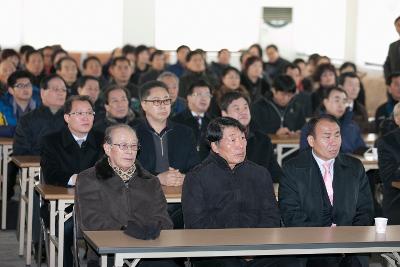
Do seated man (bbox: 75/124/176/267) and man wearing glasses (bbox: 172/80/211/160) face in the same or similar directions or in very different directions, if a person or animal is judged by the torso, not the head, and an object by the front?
same or similar directions

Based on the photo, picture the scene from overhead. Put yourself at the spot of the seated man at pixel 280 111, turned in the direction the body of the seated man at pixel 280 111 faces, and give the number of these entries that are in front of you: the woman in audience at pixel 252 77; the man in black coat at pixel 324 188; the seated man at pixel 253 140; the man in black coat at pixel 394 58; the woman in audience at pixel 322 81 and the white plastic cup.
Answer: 3

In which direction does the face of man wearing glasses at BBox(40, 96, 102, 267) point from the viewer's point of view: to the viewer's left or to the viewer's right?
to the viewer's right

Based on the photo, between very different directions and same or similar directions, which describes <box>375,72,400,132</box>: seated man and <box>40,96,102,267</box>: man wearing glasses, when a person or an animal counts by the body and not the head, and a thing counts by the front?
same or similar directions

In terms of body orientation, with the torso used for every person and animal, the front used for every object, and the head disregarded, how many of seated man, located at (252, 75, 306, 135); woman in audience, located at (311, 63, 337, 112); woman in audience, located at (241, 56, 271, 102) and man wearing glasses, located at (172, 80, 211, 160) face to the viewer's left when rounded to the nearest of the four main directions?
0

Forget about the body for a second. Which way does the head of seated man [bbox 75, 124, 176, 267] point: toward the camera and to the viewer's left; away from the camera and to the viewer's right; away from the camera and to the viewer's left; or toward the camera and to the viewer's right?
toward the camera and to the viewer's right

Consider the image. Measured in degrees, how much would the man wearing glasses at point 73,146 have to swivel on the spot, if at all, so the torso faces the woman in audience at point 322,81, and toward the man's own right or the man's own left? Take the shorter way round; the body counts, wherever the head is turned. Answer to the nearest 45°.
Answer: approximately 90° to the man's own left

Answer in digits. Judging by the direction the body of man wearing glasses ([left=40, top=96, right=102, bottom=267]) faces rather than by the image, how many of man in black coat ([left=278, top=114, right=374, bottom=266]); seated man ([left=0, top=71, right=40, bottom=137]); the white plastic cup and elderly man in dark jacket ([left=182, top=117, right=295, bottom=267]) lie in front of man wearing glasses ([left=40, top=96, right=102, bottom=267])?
3

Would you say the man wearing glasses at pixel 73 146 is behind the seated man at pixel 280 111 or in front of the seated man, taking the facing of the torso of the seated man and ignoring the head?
in front

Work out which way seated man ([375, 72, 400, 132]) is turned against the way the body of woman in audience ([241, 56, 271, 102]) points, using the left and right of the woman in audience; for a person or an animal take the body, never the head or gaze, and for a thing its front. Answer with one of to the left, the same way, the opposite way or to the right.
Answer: the same way

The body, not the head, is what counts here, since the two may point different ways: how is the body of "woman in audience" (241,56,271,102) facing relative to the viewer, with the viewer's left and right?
facing the viewer and to the right of the viewer

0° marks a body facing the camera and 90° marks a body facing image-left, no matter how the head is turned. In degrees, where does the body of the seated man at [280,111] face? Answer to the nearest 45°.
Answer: approximately 0°

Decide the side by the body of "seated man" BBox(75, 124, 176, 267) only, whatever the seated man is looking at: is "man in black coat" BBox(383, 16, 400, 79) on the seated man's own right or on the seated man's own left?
on the seated man's own left

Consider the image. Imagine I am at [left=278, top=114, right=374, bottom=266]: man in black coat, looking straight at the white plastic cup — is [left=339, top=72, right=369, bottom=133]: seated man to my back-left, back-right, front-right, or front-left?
back-left

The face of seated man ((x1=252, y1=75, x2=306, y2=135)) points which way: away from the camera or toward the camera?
toward the camera

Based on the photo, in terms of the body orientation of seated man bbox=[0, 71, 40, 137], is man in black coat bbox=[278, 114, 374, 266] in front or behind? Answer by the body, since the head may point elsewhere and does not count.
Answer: in front

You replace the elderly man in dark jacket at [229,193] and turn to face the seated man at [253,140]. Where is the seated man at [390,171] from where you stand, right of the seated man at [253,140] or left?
right

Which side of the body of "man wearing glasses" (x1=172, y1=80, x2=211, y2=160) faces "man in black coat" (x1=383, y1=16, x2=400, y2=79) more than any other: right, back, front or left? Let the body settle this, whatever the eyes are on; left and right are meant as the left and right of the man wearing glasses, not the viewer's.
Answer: left

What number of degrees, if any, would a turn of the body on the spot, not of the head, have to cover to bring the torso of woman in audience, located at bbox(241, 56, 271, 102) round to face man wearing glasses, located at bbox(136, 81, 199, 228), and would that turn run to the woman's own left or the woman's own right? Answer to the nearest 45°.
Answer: approximately 45° to the woman's own right
